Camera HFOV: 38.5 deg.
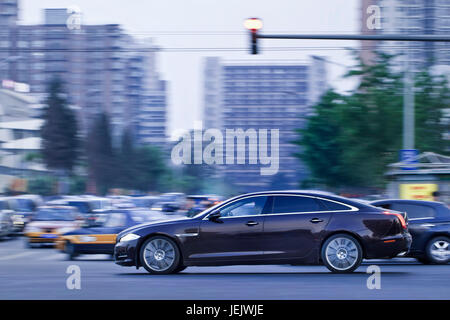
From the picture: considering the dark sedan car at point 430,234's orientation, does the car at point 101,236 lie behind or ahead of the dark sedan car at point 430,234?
ahead

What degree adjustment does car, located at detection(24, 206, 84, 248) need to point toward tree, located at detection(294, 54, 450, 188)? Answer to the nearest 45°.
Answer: approximately 180°

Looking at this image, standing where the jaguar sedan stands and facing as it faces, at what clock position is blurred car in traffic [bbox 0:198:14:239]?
The blurred car in traffic is roughly at 2 o'clock from the jaguar sedan.

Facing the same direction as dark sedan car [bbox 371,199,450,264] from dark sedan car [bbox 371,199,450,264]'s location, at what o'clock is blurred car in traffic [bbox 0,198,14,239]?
The blurred car in traffic is roughly at 1 o'clock from the dark sedan car.

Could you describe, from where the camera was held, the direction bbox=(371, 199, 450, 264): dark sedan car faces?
facing to the left of the viewer

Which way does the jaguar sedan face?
to the viewer's left

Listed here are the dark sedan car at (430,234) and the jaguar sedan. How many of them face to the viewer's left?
2

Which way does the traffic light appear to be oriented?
toward the camera

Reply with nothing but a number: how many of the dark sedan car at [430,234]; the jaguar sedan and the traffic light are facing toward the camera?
1

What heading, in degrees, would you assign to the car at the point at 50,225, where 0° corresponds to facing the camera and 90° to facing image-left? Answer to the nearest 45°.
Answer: approximately 45°

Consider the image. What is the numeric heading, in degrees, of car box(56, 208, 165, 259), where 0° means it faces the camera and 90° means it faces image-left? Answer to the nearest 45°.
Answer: approximately 45°
